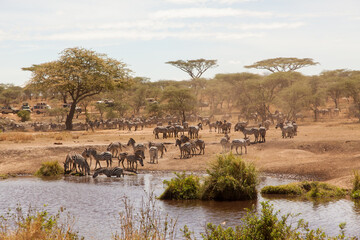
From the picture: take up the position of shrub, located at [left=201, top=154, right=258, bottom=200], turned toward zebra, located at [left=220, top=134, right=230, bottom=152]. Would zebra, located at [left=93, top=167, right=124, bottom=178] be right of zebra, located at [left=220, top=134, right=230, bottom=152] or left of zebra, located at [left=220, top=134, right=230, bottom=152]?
left

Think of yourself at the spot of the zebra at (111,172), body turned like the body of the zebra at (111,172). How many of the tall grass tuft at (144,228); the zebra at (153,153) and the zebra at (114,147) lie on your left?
1

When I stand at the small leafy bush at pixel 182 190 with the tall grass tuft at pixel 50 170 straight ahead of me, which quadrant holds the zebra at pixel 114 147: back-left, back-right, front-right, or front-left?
front-right

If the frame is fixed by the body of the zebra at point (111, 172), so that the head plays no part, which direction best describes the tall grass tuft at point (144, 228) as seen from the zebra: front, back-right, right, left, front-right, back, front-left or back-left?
left

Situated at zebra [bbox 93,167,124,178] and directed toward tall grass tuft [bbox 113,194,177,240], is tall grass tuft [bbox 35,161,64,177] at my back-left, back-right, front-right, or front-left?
back-right

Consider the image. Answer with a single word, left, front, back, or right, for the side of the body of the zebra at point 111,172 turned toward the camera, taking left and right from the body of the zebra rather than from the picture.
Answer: left

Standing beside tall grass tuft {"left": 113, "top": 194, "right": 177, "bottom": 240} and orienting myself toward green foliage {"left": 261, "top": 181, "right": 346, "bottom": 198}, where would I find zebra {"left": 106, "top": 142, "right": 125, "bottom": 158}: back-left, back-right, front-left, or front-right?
front-left

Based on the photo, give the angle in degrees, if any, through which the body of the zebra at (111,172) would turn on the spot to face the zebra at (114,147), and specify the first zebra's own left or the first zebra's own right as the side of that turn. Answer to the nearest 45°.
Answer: approximately 90° to the first zebra's own right
